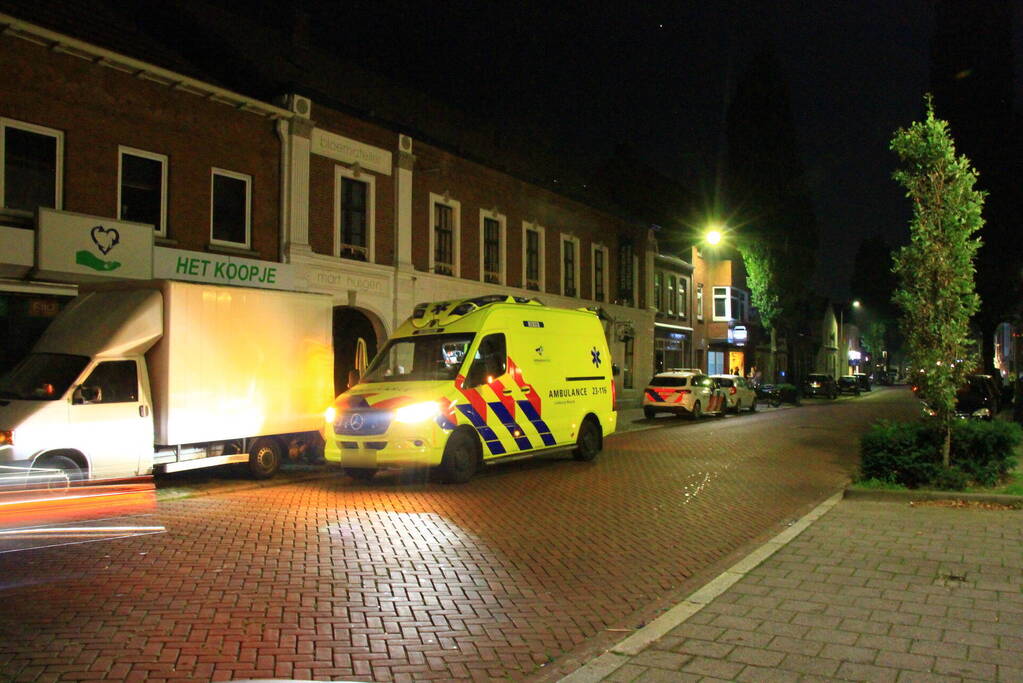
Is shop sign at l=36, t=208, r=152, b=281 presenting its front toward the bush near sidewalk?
yes

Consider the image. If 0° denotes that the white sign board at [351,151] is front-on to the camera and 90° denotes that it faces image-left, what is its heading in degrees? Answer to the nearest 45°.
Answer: approximately 315°

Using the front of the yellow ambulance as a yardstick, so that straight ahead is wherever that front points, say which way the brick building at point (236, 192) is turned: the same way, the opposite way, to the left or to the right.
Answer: to the left

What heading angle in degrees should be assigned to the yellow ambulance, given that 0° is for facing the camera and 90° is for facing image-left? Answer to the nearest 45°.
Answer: approximately 45°

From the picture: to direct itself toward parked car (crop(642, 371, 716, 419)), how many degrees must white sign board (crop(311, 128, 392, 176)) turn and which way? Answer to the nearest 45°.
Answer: approximately 45° to its left

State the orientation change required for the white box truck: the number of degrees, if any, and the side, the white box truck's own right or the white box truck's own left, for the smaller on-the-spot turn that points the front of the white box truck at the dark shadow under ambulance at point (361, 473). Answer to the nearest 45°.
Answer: approximately 135° to the white box truck's own left

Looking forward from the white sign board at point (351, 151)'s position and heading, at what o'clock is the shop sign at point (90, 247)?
The shop sign is roughly at 3 o'clock from the white sign board.

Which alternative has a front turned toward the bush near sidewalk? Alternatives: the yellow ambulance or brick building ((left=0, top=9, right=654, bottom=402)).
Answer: the brick building
